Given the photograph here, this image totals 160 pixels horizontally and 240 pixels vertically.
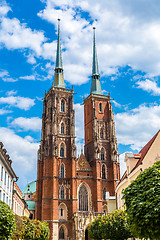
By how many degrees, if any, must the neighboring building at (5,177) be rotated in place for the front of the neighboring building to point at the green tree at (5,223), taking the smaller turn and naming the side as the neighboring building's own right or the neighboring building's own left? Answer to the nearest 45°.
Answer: approximately 90° to the neighboring building's own right

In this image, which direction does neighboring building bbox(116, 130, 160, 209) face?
to the viewer's left

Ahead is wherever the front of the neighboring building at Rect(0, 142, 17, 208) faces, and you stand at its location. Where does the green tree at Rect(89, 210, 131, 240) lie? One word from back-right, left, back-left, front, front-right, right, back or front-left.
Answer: front-right

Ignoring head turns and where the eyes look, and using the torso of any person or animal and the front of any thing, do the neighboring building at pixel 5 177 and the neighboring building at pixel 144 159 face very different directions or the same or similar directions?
very different directions

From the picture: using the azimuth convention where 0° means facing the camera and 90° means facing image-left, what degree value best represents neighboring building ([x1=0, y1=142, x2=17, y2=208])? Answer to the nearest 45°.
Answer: approximately 270°

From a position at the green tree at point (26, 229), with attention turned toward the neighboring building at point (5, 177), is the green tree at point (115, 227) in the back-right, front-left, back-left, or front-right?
back-right

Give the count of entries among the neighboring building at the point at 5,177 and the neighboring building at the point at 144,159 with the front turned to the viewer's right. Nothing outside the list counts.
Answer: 1
